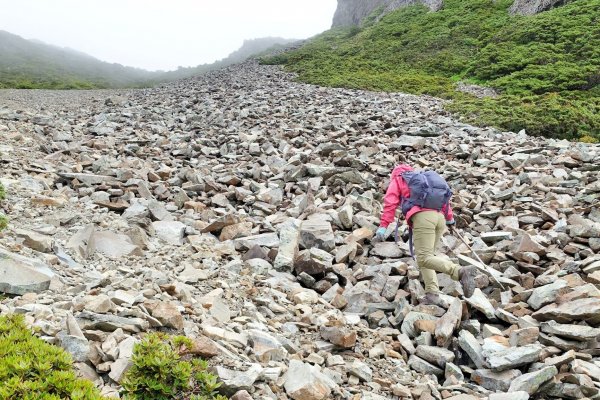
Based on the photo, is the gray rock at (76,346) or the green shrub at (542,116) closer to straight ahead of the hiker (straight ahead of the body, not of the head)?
the green shrub

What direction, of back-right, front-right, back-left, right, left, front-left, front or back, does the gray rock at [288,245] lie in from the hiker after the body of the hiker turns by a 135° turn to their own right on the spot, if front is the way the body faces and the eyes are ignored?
back

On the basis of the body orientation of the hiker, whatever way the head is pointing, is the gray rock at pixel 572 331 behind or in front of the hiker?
behind

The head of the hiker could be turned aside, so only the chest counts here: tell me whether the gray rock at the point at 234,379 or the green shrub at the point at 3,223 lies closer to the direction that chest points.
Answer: the green shrub

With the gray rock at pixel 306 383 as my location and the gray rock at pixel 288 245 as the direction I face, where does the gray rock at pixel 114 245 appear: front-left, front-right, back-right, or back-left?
front-left

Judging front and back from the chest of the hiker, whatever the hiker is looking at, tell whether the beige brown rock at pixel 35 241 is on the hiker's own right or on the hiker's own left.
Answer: on the hiker's own left

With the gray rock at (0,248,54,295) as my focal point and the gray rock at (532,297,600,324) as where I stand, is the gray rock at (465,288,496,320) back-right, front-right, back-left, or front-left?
front-right

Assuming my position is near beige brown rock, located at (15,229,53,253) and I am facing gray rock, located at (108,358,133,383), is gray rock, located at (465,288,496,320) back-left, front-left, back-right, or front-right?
front-left

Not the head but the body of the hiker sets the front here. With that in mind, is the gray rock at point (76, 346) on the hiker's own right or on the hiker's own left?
on the hiker's own left

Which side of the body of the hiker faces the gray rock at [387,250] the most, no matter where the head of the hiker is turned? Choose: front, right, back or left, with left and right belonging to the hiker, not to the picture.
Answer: front

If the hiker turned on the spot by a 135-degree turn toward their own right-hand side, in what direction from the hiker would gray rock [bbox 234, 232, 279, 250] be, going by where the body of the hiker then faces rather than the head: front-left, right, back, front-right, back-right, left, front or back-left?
back

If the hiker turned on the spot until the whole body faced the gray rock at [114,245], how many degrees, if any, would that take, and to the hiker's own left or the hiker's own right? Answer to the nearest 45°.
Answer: approximately 45° to the hiker's own left

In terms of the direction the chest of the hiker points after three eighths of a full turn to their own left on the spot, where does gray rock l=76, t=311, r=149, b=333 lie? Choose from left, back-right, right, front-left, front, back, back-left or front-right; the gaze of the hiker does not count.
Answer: front-right

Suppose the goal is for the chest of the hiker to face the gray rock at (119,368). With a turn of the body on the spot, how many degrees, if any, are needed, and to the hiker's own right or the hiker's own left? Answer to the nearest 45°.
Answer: approximately 90° to the hiker's own left

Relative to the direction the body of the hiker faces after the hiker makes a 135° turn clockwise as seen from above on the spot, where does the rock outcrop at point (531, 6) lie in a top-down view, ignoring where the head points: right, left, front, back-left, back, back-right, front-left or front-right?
left

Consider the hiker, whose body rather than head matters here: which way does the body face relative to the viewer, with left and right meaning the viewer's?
facing away from the viewer and to the left of the viewer

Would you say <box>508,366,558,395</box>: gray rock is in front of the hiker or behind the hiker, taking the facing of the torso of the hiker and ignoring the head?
behind

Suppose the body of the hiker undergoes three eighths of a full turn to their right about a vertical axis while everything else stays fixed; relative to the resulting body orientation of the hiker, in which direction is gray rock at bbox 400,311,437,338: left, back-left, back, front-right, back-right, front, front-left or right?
right

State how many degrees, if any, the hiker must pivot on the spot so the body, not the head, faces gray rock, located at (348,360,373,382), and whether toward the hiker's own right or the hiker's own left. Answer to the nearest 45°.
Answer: approximately 135° to the hiker's own left
